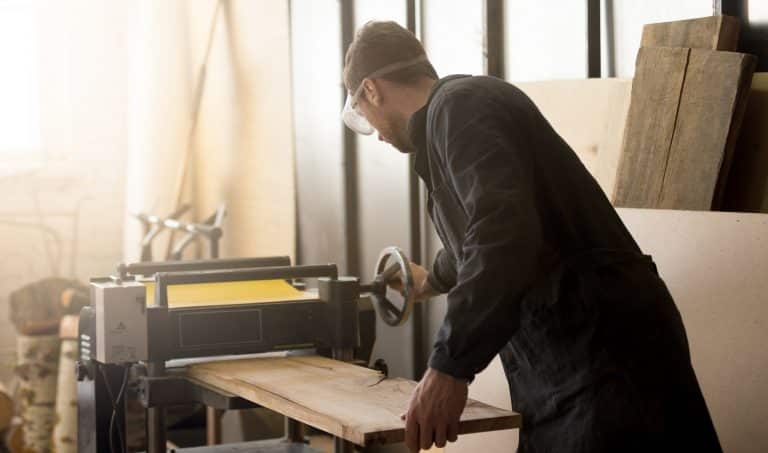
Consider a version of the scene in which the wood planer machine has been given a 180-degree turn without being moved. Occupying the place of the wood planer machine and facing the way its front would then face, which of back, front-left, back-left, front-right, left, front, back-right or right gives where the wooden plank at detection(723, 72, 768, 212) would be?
back-right

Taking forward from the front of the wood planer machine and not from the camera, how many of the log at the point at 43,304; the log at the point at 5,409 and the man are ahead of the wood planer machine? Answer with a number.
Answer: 1

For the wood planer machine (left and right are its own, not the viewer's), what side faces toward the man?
front

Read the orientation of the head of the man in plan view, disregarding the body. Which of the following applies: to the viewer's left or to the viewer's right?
to the viewer's left

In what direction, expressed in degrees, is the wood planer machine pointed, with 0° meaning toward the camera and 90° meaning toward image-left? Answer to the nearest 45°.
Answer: approximately 315°

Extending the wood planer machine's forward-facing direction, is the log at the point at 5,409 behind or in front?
behind

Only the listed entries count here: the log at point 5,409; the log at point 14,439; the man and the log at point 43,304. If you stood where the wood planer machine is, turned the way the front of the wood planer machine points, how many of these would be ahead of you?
1

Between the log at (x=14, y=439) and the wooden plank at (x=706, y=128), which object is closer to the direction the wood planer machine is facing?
the wooden plank

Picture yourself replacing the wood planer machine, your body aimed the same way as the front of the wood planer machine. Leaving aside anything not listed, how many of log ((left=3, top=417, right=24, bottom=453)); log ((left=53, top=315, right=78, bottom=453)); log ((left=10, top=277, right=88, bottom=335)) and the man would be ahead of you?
1

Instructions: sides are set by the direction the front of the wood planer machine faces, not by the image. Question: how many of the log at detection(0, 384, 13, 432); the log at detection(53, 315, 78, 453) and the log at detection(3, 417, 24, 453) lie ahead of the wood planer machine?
0

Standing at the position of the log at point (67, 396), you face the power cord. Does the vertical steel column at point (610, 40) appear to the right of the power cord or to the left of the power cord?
left

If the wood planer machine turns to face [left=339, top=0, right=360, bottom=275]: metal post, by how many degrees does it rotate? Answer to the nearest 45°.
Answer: approximately 135° to its left

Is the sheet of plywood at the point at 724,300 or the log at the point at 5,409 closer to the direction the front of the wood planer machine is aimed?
the sheet of plywood
